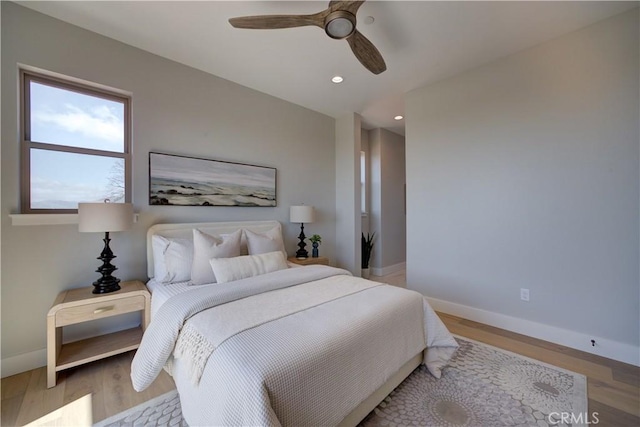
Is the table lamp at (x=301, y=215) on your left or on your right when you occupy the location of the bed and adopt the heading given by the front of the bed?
on your left

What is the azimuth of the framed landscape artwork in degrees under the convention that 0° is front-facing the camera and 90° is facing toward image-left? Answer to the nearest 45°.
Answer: approximately 315°

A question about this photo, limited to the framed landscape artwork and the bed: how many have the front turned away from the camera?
0

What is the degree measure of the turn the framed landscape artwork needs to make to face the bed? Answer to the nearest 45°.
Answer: approximately 45° to its right

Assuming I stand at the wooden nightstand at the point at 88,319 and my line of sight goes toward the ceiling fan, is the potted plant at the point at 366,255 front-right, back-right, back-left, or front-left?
front-left

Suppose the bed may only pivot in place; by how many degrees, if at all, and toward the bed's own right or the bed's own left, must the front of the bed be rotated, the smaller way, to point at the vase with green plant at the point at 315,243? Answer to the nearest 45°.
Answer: approximately 135° to the bed's own left

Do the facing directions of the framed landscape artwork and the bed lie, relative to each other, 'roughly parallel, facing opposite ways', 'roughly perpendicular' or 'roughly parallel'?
roughly parallel

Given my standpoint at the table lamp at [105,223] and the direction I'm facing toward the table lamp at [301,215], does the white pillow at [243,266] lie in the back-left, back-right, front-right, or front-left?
front-right

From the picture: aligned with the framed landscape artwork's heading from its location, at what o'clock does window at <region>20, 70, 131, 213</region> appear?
The window is roughly at 4 o'clock from the framed landscape artwork.
